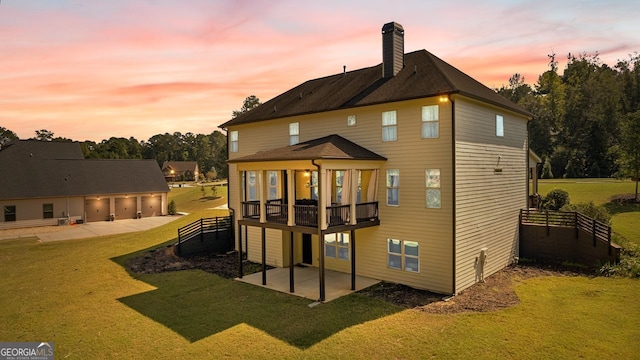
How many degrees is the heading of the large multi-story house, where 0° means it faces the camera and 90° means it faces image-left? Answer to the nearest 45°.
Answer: approximately 225°

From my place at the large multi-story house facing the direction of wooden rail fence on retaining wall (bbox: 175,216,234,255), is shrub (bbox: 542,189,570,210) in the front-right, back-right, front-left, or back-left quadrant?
back-right

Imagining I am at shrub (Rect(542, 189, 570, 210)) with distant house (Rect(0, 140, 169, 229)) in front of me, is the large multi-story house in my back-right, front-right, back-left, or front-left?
front-left

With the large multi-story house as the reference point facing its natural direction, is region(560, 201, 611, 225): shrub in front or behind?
in front

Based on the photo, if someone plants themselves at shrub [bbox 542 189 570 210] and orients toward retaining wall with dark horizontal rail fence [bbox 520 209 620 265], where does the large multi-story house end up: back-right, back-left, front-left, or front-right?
front-right

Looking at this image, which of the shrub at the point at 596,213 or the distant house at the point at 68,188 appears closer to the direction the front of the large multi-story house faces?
the shrub

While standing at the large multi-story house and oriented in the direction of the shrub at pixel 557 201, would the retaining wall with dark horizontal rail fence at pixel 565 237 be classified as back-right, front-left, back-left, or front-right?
front-right

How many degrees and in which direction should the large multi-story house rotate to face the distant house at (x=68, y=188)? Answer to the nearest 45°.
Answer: approximately 90° to its left

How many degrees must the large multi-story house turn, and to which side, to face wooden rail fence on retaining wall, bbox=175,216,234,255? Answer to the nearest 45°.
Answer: approximately 90° to its left
